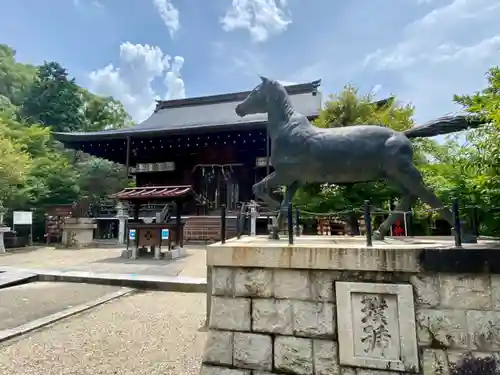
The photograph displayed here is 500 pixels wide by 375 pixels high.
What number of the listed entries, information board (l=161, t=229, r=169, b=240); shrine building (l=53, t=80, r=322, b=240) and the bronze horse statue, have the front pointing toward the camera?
2

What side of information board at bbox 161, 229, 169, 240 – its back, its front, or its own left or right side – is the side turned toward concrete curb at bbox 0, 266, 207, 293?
front

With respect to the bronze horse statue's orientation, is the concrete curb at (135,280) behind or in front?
in front

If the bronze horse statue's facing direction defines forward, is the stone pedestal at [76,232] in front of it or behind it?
in front

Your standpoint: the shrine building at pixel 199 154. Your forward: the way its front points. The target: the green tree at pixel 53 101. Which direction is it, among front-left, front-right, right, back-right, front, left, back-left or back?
back-right

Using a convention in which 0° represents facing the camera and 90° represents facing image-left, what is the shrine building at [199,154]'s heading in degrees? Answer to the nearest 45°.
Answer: approximately 0°

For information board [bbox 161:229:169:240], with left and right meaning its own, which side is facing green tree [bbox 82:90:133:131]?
back

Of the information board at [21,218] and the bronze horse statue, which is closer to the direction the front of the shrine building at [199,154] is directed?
the bronze horse statue

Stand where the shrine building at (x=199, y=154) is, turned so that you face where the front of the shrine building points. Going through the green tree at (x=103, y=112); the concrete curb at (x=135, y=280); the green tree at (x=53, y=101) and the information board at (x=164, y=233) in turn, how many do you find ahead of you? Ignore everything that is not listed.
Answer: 2

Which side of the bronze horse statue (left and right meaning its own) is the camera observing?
left

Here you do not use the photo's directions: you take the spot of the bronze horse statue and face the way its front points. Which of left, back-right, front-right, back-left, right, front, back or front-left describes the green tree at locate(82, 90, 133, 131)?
front-right
